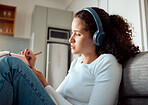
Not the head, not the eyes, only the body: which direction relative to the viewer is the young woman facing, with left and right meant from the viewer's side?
facing the viewer and to the left of the viewer

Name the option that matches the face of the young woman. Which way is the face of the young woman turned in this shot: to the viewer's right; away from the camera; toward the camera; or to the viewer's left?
to the viewer's left
